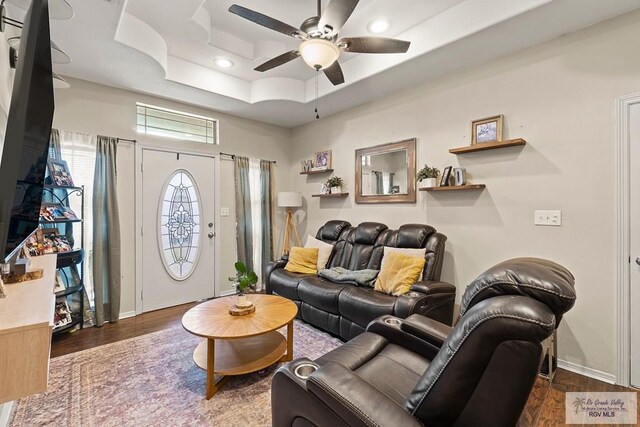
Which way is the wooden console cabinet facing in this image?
to the viewer's right

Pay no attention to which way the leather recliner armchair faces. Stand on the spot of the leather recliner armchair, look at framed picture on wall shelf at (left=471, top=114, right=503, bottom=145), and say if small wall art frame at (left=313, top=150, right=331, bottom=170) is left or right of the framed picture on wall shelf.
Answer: left

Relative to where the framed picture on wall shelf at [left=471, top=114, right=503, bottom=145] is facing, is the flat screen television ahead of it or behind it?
ahead

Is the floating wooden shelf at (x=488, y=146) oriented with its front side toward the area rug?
yes

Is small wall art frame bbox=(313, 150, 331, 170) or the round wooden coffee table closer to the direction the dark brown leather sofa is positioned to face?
the round wooden coffee table

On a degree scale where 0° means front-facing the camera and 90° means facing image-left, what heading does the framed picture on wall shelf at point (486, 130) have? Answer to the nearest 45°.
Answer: approximately 45°

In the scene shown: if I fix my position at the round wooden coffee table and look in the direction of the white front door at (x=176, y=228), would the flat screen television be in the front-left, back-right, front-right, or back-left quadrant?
back-left

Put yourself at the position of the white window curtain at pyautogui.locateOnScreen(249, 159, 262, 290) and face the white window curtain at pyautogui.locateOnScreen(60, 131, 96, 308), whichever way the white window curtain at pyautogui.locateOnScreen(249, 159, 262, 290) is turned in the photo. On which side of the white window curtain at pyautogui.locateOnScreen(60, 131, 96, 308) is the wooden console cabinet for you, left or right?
left

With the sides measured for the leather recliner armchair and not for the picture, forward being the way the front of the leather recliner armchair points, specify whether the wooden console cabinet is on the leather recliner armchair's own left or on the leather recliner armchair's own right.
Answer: on the leather recliner armchair's own left

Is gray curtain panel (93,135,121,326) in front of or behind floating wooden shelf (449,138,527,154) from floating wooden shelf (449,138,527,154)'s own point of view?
in front

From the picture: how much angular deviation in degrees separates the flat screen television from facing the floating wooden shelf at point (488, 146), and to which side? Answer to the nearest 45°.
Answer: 0° — it already faces it

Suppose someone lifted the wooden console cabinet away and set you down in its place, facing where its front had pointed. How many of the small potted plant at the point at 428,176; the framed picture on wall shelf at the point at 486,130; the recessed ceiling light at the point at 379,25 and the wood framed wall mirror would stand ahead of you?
4

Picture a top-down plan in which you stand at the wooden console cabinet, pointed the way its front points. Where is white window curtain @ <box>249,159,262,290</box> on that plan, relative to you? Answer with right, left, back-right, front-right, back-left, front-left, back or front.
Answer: front-left

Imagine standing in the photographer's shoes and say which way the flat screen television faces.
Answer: facing to the right of the viewer
